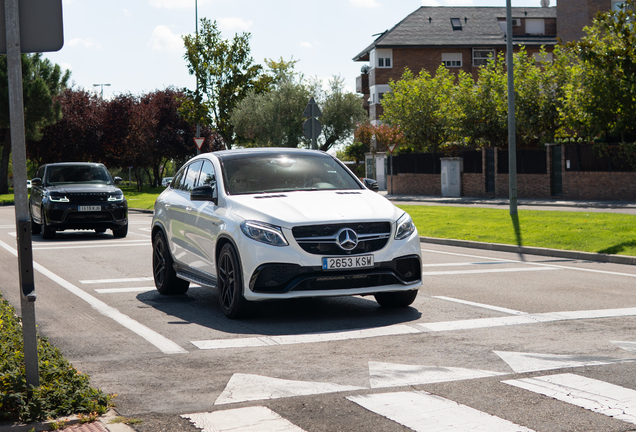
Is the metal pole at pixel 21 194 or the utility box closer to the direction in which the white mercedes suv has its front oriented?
the metal pole

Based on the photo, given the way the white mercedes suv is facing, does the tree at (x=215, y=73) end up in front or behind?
behind

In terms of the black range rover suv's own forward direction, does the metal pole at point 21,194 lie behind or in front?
in front

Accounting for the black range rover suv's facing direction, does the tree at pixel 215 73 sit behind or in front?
behind

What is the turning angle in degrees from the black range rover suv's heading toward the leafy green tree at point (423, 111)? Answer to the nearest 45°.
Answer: approximately 135° to its left

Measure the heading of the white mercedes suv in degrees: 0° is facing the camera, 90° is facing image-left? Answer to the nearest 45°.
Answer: approximately 315°

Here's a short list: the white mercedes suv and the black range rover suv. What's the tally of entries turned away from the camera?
0

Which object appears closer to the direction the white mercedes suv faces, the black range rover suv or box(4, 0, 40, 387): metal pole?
the metal pole

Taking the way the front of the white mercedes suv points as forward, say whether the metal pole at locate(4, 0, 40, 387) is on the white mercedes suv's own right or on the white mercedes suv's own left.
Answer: on the white mercedes suv's own right

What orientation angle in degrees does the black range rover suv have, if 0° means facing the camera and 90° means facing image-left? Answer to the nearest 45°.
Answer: approximately 0°

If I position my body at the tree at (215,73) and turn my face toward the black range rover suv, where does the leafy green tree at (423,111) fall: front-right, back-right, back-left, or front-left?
back-left

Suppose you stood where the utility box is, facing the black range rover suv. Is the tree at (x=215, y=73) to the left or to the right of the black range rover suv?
right
